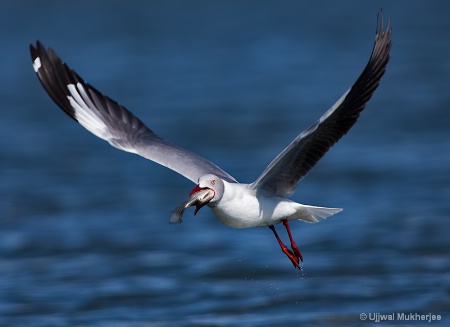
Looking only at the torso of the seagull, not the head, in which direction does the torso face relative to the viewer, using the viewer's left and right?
facing the viewer and to the left of the viewer
